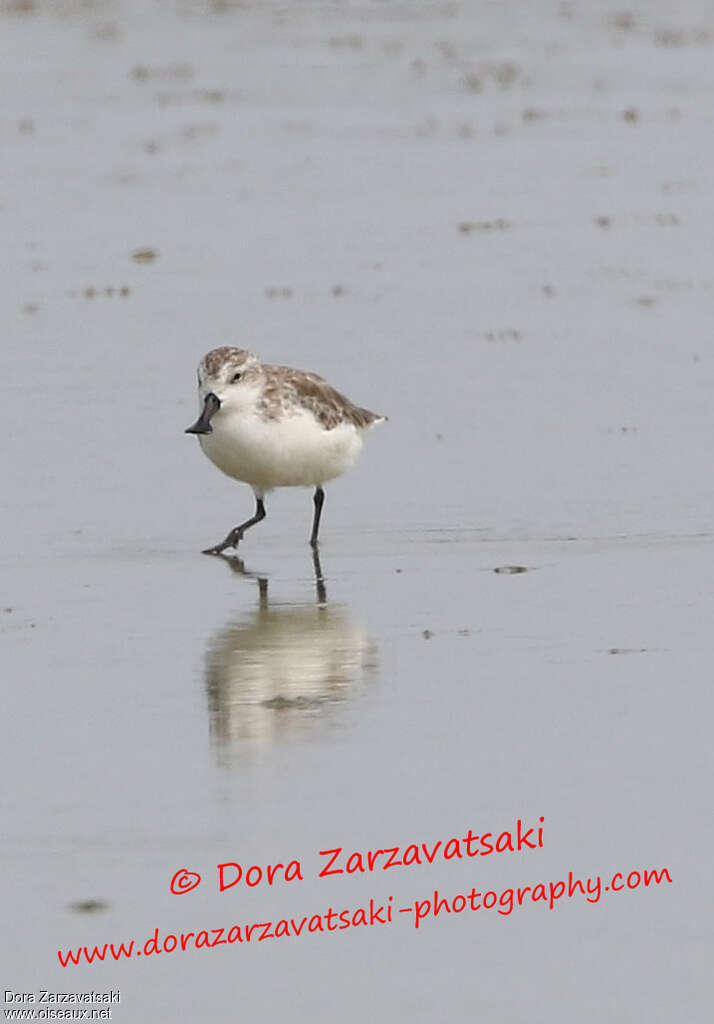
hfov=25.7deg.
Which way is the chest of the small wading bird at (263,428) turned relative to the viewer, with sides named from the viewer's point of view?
facing the viewer and to the left of the viewer
